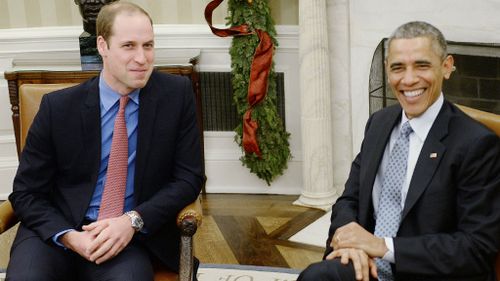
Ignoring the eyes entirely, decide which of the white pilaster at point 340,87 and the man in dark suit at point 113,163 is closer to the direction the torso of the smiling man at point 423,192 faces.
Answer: the man in dark suit

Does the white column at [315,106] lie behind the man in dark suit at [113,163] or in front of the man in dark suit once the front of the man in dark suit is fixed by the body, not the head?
behind

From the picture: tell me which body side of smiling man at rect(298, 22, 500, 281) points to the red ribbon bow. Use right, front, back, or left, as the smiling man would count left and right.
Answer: right

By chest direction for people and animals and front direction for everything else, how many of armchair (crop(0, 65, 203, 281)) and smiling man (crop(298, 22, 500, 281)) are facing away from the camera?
0

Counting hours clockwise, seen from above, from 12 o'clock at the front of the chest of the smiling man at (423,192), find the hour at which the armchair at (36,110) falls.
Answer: The armchair is roughly at 2 o'clock from the smiling man.

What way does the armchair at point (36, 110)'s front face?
toward the camera

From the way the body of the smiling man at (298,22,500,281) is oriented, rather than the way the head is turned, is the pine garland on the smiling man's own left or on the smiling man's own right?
on the smiling man's own right

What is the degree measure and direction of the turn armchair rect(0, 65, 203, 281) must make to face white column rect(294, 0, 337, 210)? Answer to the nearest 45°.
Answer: approximately 135° to its left

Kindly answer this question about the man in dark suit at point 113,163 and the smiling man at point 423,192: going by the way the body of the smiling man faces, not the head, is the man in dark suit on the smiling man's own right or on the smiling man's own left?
on the smiling man's own right

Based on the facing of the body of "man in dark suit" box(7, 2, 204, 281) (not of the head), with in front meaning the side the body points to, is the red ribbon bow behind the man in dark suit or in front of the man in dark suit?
behind

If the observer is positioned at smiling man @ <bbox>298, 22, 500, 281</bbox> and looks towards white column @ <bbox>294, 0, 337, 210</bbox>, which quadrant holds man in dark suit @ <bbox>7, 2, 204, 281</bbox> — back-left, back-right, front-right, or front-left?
front-left

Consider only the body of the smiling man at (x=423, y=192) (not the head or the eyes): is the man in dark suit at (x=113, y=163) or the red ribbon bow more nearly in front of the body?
the man in dark suit

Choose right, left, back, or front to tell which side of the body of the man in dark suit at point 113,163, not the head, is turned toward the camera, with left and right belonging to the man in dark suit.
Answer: front

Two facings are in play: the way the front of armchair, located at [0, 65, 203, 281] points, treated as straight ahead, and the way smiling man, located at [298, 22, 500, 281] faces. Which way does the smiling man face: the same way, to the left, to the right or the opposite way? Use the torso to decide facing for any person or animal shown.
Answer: to the right
